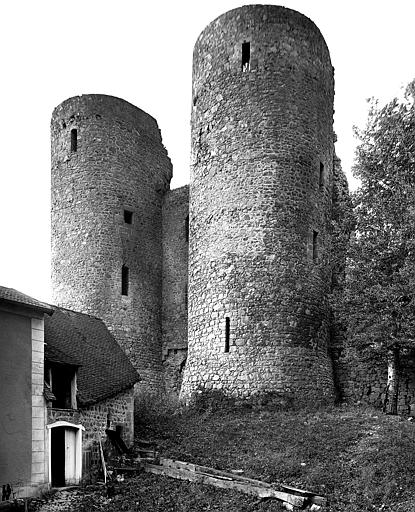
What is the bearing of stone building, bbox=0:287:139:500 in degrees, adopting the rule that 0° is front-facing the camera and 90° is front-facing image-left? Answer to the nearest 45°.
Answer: approximately 315°

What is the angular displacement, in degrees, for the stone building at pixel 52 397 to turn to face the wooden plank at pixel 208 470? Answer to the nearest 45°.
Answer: approximately 45° to its left

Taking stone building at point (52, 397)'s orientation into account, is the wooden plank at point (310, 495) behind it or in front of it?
in front

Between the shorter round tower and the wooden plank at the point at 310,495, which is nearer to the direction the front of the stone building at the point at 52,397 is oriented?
the wooden plank

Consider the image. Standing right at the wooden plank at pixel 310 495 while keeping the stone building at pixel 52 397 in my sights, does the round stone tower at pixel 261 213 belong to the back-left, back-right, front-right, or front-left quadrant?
front-right

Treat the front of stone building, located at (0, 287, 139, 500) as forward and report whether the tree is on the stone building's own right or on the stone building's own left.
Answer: on the stone building's own left

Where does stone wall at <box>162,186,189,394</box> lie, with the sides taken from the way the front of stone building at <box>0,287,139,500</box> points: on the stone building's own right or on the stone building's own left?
on the stone building's own left

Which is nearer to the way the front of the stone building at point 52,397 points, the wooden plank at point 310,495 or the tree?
the wooden plank

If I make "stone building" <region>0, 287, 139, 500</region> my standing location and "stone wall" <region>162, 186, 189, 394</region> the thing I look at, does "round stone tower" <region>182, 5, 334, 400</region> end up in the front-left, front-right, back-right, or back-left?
front-right
